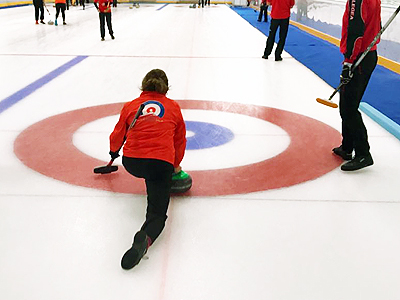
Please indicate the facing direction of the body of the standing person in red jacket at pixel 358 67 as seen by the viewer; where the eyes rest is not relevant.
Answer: to the viewer's left

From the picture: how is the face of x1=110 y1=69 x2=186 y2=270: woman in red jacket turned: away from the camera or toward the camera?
away from the camera

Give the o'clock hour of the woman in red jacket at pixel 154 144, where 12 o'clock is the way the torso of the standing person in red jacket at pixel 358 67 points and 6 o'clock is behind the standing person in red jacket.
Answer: The woman in red jacket is roughly at 10 o'clock from the standing person in red jacket.

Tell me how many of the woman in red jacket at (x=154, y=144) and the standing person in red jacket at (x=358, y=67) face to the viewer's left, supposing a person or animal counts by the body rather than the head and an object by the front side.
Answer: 1

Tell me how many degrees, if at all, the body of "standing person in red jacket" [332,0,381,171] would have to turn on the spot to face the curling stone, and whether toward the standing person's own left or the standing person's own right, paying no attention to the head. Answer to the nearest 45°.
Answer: approximately 45° to the standing person's own left

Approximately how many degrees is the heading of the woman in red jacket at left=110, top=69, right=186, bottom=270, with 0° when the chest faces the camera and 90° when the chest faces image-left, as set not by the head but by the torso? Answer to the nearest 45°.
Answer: approximately 180°

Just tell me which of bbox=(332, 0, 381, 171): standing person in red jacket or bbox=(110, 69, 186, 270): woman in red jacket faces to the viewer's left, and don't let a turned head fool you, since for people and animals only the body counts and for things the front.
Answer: the standing person in red jacket

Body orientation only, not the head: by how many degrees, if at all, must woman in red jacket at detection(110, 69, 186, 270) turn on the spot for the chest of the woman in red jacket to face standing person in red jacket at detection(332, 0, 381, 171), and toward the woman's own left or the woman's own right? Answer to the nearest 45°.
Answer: approximately 45° to the woman's own right
